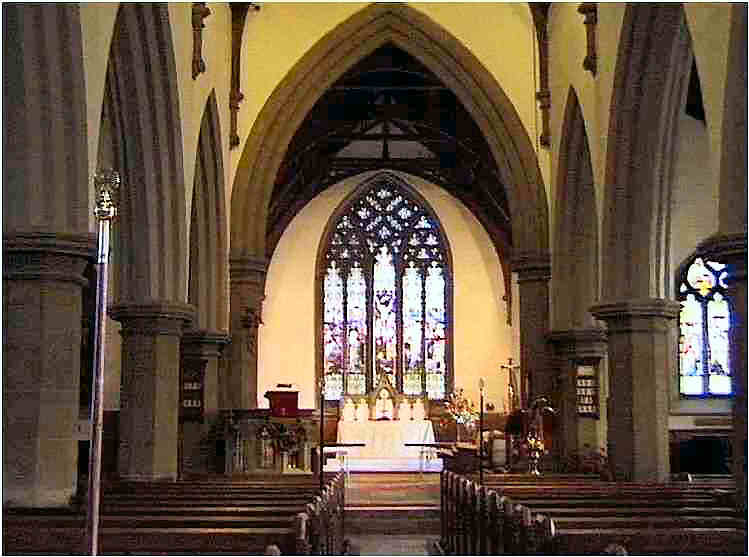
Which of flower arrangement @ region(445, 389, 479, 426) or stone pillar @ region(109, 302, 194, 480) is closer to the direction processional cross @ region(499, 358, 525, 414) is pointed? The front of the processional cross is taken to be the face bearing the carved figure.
the stone pillar

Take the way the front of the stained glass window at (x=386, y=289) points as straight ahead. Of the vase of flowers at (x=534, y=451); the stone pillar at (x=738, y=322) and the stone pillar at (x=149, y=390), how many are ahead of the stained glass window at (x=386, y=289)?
3

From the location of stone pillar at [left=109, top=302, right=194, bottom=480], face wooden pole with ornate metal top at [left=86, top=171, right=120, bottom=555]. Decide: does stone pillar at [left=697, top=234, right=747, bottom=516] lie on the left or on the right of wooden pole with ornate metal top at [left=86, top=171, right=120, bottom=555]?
left

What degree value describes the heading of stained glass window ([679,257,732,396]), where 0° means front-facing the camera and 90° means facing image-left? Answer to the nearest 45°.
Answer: approximately 0°

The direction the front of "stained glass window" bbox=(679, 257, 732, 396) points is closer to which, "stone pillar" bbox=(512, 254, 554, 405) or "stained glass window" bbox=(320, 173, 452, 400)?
the stone pillar

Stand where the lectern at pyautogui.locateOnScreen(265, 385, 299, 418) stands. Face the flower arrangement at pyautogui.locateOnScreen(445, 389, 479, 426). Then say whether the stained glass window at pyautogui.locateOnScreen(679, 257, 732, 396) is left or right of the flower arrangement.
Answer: right

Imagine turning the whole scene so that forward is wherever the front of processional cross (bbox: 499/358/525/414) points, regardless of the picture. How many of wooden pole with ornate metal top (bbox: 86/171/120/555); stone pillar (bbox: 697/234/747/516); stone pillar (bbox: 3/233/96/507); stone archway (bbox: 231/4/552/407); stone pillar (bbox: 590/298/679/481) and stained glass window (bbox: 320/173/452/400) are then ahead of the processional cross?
5

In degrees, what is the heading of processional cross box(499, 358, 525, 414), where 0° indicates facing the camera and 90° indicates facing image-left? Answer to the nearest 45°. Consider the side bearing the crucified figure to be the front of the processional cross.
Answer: approximately 0°

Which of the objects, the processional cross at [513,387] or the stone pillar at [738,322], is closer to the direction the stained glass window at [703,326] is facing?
the stone pillar

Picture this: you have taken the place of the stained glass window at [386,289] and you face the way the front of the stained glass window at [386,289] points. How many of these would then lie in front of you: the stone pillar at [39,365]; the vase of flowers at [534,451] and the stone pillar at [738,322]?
3

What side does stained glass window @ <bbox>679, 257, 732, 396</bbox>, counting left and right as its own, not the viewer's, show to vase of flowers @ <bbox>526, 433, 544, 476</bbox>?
right
